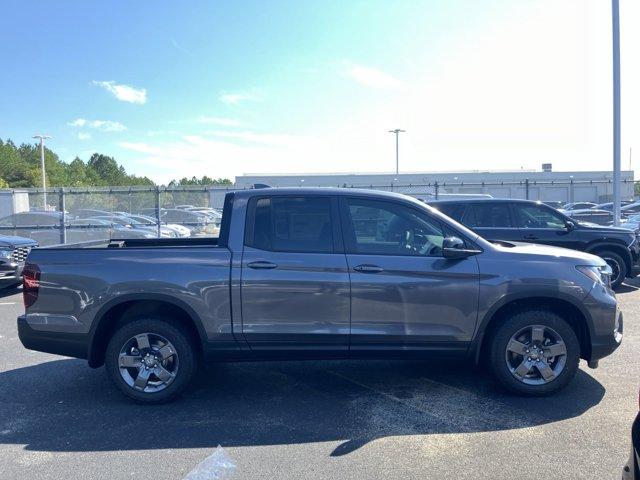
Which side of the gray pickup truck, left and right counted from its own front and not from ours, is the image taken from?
right

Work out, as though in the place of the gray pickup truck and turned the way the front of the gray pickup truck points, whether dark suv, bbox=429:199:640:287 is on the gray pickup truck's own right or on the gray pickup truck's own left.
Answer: on the gray pickup truck's own left
